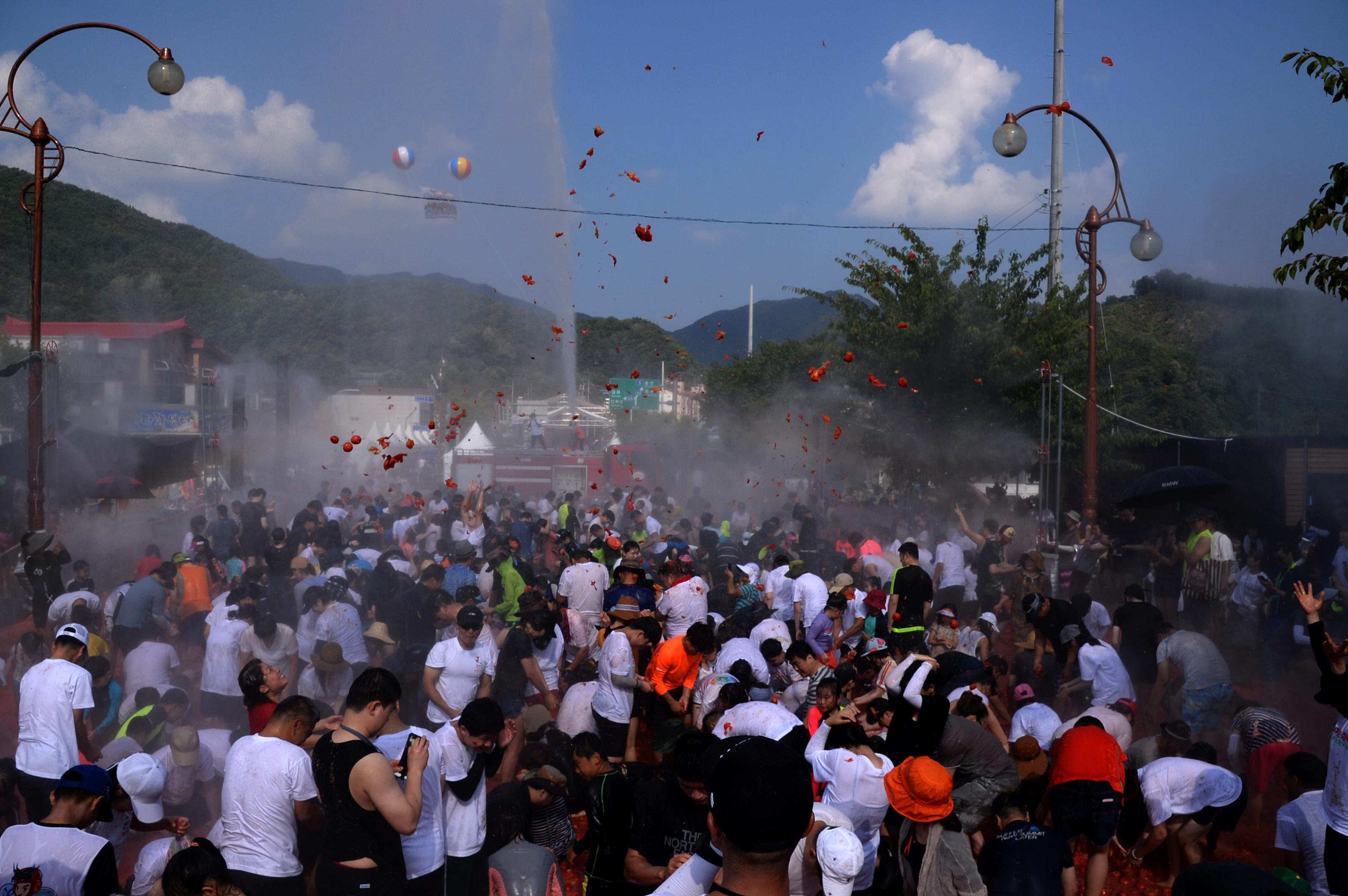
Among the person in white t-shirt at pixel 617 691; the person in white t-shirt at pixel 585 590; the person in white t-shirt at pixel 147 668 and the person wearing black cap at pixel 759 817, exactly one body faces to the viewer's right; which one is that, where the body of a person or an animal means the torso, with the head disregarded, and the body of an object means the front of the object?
the person in white t-shirt at pixel 617 691

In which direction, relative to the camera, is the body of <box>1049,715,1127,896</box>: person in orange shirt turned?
away from the camera

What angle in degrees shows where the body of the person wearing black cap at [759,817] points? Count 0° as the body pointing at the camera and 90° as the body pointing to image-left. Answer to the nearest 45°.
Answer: approximately 180°

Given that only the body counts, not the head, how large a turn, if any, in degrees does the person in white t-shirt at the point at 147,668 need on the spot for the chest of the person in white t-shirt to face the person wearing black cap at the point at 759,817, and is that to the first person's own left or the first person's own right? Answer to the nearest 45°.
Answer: approximately 180°

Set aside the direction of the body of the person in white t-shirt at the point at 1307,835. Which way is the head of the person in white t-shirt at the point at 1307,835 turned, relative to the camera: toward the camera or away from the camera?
away from the camera

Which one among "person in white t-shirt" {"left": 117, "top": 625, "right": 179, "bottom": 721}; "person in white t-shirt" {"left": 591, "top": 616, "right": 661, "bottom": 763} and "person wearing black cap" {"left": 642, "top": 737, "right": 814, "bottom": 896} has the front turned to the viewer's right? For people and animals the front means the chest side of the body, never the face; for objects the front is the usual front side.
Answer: "person in white t-shirt" {"left": 591, "top": 616, "right": 661, "bottom": 763}

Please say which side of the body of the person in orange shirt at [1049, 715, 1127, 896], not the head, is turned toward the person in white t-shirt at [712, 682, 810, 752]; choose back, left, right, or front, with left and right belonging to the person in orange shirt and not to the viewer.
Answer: left

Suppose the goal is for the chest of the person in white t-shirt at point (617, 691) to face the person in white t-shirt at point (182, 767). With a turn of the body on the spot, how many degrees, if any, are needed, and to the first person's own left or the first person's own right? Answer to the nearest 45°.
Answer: approximately 135° to the first person's own right

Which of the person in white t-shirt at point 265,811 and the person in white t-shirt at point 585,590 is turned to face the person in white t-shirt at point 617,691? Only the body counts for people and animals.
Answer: the person in white t-shirt at point 265,811

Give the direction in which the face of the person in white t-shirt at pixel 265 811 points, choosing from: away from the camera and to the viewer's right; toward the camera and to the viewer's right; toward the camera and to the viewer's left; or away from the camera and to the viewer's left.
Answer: away from the camera and to the viewer's right
